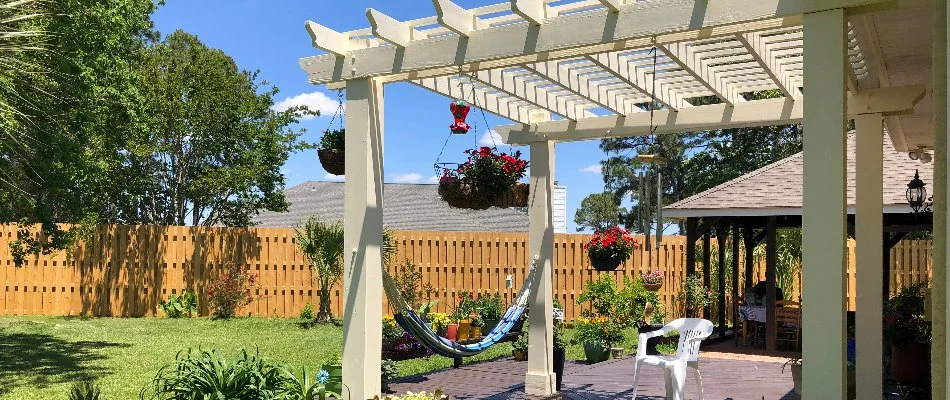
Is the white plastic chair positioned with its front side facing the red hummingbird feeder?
yes

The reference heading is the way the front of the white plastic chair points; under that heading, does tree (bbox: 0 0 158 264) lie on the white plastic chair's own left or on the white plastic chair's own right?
on the white plastic chair's own right

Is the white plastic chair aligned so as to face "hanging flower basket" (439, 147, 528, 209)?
yes

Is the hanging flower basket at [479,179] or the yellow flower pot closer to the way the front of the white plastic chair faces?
the hanging flower basket

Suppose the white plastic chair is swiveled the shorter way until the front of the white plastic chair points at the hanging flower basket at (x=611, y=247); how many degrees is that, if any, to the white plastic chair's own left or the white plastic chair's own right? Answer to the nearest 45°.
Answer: approximately 90° to the white plastic chair's own right

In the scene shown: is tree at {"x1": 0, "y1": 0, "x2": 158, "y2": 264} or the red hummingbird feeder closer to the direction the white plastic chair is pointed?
the red hummingbird feeder

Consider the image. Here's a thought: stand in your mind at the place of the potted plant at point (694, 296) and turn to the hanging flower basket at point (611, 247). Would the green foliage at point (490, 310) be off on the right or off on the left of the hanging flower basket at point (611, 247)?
right

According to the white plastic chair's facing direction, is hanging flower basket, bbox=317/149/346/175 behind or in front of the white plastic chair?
in front

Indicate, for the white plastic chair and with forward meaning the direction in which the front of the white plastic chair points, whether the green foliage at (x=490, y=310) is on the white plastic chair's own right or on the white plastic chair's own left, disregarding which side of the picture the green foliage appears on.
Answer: on the white plastic chair's own right

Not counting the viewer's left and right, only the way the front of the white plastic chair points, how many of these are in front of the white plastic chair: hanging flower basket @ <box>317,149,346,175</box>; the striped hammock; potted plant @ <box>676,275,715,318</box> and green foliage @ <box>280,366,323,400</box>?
3

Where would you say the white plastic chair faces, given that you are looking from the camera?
facing the viewer and to the left of the viewer

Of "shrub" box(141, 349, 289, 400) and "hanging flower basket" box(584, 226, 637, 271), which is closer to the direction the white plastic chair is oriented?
the shrub

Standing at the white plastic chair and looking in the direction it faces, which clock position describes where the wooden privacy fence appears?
The wooden privacy fence is roughly at 3 o'clock from the white plastic chair.

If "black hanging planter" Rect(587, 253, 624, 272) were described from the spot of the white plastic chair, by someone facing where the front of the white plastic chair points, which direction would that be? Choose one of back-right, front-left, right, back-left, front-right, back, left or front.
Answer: right

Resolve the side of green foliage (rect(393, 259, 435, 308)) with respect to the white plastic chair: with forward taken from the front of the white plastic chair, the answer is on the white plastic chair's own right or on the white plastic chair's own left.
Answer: on the white plastic chair's own right

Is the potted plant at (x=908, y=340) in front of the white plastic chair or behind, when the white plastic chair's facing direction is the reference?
behind

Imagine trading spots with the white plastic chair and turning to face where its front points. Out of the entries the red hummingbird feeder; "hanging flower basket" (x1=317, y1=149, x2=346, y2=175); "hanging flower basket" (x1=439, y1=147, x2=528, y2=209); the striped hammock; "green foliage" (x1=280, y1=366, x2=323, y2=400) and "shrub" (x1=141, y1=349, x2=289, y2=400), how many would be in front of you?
6
